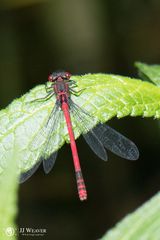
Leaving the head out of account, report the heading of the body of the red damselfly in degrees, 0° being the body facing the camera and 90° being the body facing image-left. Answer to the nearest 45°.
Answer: approximately 180°

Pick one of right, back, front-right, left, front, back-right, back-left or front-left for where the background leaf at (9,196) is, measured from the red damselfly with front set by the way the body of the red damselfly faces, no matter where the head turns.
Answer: back

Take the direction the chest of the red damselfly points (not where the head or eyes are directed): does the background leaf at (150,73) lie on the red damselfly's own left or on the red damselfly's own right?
on the red damselfly's own right
